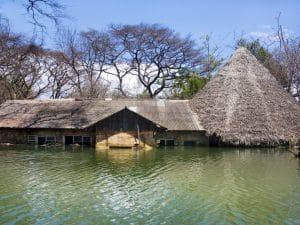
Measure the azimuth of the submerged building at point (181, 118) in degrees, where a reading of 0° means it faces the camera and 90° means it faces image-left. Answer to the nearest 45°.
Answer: approximately 0°

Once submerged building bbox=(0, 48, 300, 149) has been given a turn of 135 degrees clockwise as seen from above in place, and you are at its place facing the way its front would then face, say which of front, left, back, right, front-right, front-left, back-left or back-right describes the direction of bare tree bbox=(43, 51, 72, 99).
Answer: front
